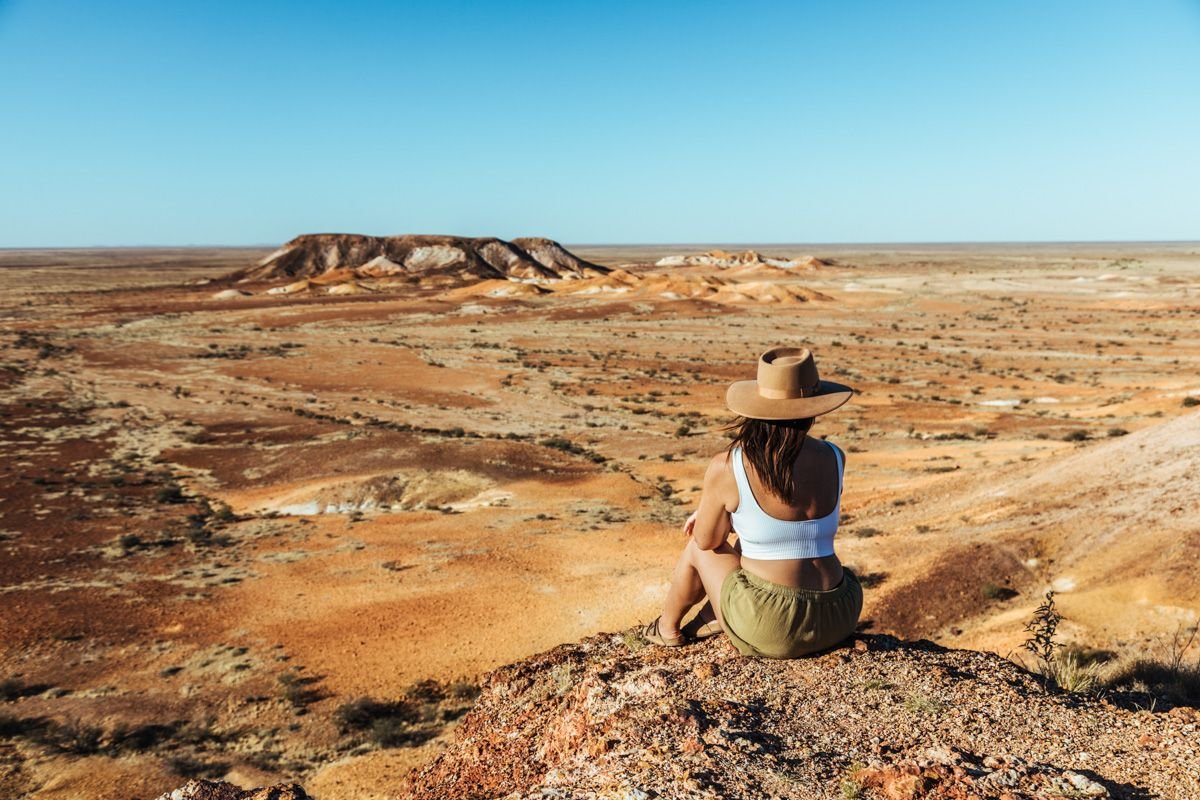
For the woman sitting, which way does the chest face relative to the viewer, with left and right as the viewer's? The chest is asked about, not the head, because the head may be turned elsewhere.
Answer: facing away from the viewer and to the left of the viewer

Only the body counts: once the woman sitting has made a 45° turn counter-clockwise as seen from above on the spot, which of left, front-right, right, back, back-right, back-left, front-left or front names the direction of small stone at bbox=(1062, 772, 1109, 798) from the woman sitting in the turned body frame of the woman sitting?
back-left

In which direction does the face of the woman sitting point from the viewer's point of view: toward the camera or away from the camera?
away from the camera

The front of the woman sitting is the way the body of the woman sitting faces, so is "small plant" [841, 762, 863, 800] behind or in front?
behind
